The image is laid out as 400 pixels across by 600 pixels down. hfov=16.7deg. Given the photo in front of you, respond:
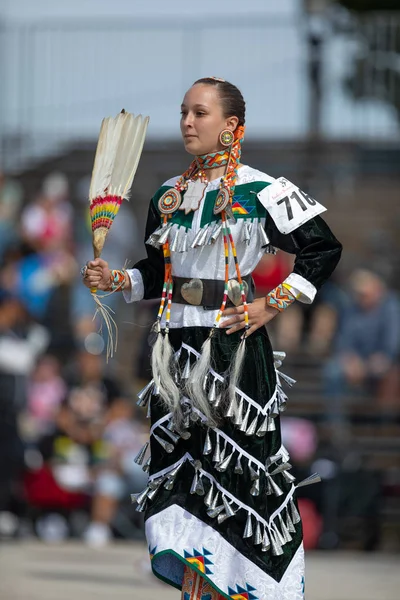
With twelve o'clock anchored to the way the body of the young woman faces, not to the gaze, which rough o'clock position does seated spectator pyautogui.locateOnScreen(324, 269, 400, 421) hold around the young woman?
The seated spectator is roughly at 5 o'clock from the young woman.

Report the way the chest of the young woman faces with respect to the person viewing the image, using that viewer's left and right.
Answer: facing the viewer and to the left of the viewer
